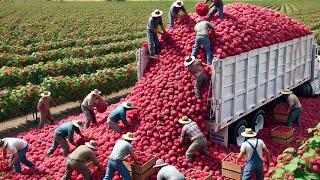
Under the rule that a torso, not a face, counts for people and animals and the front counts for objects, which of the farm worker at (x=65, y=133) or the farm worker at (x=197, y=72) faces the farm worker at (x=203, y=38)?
the farm worker at (x=65, y=133)

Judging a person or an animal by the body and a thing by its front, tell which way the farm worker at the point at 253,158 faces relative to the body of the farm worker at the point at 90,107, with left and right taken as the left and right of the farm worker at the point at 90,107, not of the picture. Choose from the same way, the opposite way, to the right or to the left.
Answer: to the left

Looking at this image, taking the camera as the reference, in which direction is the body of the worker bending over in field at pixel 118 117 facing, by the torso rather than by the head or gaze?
to the viewer's right

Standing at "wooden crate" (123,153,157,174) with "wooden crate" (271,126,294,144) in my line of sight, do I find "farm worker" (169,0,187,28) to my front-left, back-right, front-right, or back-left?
front-left

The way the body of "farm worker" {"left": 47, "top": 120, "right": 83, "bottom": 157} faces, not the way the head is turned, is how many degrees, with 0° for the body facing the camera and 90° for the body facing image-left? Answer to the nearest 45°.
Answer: approximately 270°

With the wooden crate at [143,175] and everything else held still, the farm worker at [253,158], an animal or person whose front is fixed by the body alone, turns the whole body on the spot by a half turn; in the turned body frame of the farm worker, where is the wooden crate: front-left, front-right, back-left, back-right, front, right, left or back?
right

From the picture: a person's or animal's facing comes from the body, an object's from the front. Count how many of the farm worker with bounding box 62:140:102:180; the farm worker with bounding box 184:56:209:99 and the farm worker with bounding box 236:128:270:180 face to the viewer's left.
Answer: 1
